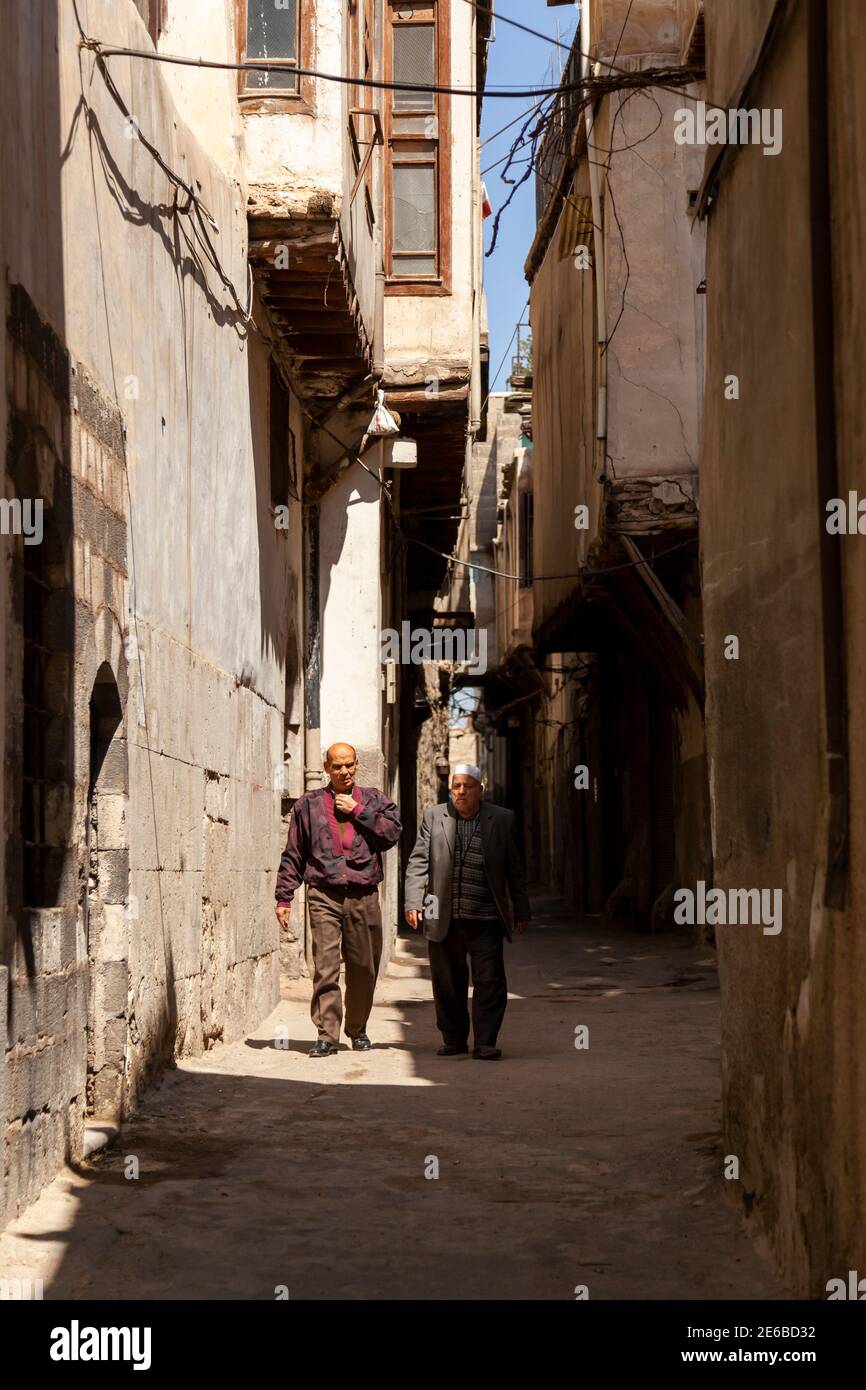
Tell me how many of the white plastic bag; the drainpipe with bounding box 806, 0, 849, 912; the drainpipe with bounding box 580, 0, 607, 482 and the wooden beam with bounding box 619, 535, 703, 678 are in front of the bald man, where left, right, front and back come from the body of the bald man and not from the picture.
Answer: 1

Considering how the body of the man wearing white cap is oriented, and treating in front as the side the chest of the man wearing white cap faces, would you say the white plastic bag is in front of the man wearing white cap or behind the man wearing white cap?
behind

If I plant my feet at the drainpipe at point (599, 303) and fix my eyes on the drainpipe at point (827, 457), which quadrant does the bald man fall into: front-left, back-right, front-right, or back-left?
front-right

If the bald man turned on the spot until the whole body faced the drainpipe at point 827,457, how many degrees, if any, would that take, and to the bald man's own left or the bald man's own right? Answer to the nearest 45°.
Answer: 0° — they already face it

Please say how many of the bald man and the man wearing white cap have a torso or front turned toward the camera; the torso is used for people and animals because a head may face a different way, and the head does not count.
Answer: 2

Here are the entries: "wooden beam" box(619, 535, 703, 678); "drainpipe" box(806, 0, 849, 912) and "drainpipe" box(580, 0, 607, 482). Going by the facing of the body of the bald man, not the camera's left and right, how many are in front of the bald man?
1

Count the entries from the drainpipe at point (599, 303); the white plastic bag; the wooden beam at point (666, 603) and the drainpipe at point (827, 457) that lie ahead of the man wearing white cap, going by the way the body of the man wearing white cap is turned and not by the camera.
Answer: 1

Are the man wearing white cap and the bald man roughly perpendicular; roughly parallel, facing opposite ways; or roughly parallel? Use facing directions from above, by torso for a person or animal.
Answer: roughly parallel

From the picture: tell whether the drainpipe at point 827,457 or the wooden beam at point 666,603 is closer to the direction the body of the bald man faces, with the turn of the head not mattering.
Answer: the drainpipe

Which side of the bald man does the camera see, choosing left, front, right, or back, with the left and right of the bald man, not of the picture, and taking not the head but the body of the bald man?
front

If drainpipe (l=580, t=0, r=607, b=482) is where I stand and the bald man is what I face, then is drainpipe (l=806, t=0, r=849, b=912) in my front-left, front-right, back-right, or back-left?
front-left

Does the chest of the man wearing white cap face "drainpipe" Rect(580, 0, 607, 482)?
no

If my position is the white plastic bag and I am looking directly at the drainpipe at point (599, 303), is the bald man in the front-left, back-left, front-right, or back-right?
back-right

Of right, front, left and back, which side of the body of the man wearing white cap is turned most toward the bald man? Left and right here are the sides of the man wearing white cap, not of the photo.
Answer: right

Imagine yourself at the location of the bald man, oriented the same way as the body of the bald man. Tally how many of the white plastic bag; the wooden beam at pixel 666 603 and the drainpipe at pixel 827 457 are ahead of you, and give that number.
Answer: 1

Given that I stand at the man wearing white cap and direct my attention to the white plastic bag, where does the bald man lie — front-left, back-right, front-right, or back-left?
front-left

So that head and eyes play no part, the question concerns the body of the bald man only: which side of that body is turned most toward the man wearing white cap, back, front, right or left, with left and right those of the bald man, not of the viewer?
left

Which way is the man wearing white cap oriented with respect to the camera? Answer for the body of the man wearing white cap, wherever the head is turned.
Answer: toward the camera

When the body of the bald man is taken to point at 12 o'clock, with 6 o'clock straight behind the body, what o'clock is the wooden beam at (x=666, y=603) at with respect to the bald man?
The wooden beam is roughly at 7 o'clock from the bald man.
